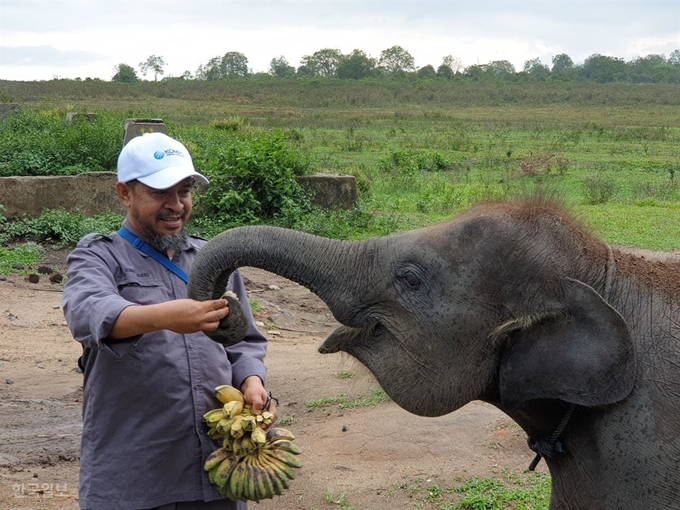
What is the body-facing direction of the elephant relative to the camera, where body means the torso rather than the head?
to the viewer's left

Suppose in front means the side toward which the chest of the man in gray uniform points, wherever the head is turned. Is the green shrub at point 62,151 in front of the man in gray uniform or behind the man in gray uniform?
behind

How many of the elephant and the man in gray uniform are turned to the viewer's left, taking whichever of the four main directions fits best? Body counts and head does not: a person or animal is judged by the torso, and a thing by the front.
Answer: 1

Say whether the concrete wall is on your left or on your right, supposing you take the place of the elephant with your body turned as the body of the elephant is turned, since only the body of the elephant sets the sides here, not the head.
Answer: on your right

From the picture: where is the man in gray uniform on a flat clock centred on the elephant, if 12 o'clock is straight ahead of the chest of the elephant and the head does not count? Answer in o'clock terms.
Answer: The man in gray uniform is roughly at 12 o'clock from the elephant.

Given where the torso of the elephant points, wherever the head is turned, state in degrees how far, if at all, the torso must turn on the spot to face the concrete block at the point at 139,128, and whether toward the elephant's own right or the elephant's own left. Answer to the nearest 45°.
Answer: approximately 45° to the elephant's own right

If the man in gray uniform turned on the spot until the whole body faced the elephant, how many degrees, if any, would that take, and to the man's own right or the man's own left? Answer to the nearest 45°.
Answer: approximately 45° to the man's own left

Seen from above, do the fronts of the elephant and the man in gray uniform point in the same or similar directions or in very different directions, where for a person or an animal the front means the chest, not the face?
very different directions

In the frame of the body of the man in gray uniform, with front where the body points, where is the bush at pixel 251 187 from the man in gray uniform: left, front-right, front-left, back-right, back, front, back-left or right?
back-left

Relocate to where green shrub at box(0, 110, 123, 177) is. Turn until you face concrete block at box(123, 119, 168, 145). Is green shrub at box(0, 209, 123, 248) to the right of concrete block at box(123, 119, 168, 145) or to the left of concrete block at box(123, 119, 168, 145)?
right

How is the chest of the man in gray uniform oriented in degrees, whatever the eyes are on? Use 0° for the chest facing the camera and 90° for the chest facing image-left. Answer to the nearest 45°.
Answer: approximately 315°

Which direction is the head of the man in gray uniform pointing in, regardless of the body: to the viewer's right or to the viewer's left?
to the viewer's right

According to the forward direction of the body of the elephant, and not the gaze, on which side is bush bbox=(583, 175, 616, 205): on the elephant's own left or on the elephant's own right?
on the elephant's own right
